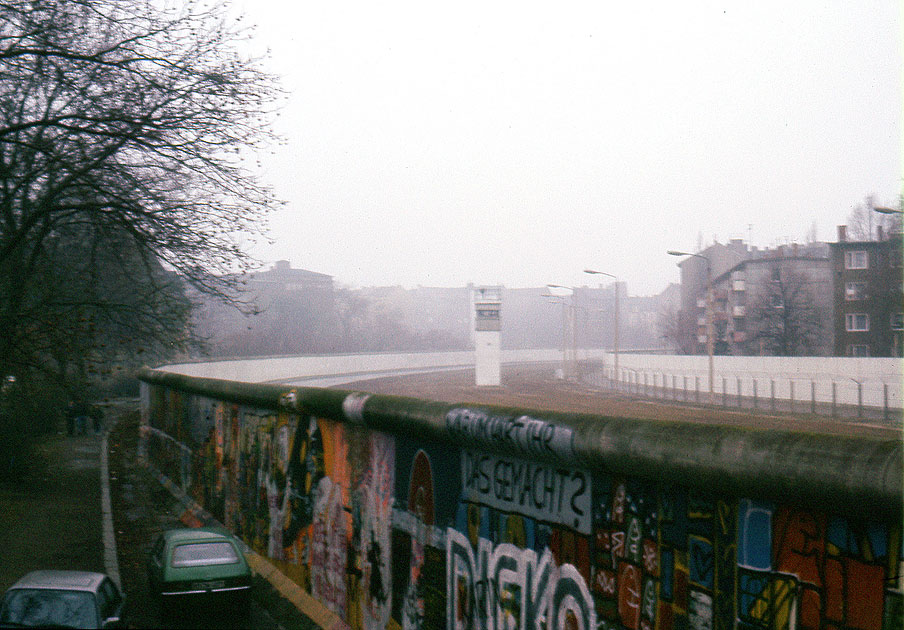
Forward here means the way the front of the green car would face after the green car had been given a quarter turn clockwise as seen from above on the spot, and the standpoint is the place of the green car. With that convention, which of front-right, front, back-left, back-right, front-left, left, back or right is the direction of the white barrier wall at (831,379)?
front-left

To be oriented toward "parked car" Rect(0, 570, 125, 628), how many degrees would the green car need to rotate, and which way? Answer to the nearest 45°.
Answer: approximately 135° to its left

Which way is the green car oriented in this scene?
away from the camera
